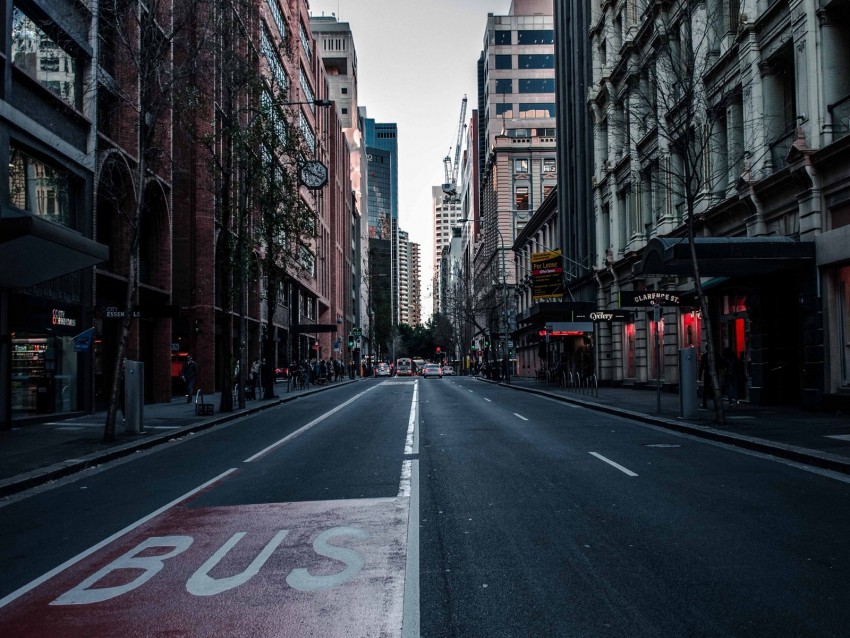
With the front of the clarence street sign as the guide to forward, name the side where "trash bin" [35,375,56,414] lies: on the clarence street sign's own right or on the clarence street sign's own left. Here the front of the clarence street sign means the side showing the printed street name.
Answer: on the clarence street sign's own right

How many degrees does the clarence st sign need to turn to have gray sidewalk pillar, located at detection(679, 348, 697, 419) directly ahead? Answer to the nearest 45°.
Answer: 0° — it already faces it

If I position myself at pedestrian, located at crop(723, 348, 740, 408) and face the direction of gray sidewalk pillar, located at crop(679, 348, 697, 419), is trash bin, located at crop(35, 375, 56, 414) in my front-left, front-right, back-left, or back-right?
front-right

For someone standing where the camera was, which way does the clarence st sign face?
facing the viewer

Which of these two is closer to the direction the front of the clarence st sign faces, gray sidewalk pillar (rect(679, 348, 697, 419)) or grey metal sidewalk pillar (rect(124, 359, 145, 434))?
the gray sidewalk pillar

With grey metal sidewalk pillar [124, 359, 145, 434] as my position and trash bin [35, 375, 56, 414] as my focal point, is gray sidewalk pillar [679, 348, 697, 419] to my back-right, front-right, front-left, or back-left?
back-right

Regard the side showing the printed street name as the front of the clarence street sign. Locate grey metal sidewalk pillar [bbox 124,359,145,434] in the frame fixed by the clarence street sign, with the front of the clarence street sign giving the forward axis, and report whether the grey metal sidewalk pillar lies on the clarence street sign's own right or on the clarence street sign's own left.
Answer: on the clarence street sign's own right
